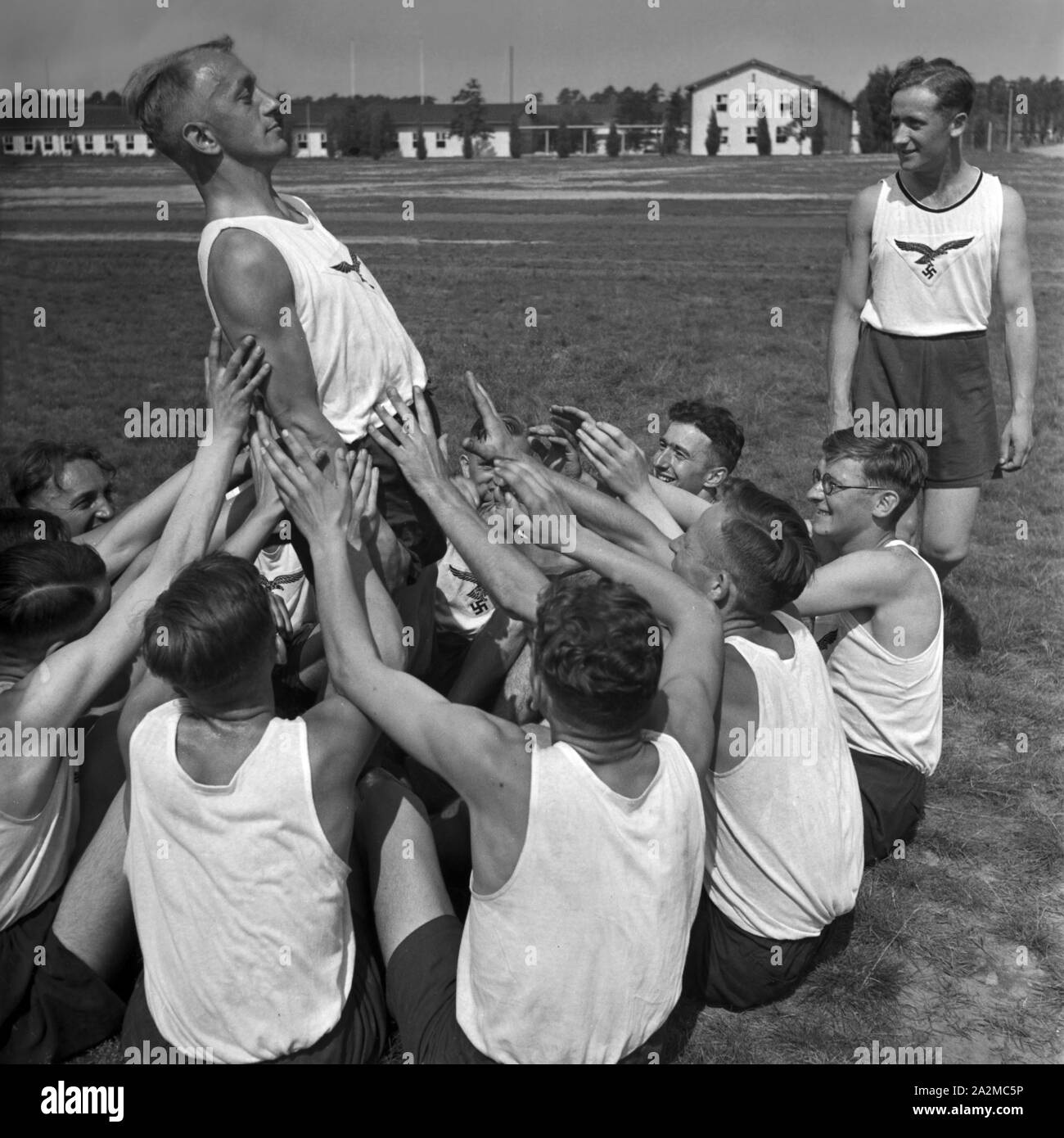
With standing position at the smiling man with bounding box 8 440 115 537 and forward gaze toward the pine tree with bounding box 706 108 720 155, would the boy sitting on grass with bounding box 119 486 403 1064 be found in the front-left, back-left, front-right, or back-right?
back-right

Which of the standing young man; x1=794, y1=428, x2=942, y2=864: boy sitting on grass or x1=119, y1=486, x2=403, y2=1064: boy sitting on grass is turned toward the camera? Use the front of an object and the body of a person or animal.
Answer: the standing young man

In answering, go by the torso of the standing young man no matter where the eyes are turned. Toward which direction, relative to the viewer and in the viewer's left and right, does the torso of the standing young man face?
facing the viewer

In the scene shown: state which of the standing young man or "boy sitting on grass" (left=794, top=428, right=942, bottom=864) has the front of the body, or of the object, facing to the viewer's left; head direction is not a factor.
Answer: the boy sitting on grass

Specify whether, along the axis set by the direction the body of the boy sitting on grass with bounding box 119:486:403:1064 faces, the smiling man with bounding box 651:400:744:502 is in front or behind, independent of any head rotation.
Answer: in front

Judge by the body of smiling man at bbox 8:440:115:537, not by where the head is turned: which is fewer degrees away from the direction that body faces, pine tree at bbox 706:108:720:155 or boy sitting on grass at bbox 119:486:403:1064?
the boy sitting on grass

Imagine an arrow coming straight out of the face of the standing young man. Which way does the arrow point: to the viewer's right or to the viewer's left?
to the viewer's left

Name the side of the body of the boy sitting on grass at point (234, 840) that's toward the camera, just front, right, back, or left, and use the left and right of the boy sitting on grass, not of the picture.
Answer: back

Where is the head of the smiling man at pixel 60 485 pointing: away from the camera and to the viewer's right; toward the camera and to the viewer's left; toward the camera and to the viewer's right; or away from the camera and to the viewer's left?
toward the camera and to the viewer's right

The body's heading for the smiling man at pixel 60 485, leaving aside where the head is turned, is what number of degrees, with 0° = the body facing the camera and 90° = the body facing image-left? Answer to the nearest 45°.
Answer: approximately 315°

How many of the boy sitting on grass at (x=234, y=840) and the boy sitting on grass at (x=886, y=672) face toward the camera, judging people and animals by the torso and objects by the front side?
0

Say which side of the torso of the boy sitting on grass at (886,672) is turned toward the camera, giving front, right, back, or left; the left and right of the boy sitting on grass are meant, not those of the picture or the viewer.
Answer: left
